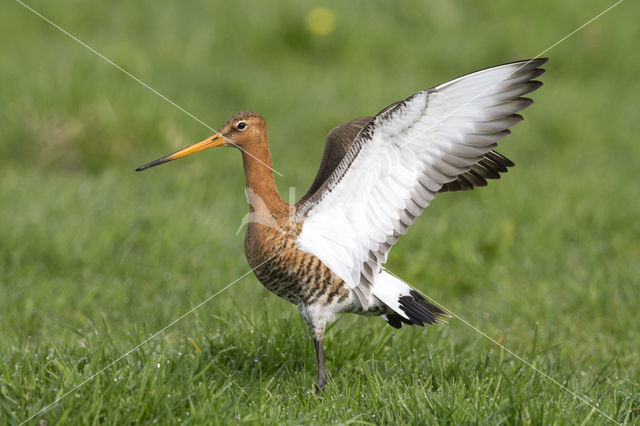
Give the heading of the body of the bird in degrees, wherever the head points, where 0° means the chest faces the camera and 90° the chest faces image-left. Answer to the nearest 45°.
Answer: approximately 90°
